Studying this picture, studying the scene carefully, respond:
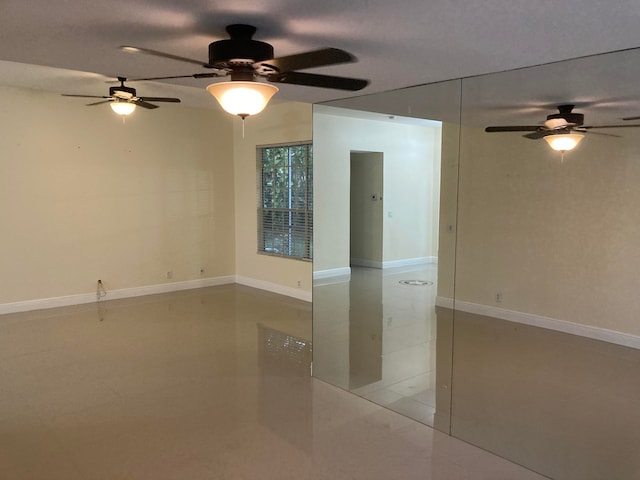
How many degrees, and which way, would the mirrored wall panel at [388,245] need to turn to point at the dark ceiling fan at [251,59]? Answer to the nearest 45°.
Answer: approximately 45° to its left

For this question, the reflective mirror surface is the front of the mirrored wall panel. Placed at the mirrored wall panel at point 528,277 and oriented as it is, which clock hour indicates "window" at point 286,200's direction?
The window is roughly at 3 o'clock from the mirrored wall panel.

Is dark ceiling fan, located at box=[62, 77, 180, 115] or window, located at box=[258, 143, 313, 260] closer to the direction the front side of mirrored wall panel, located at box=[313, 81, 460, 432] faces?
the dark ceiling fan

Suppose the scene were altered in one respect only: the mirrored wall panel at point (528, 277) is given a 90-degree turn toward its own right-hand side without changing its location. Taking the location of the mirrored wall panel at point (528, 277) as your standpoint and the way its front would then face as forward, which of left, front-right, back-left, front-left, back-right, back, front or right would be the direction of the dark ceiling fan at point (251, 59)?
left

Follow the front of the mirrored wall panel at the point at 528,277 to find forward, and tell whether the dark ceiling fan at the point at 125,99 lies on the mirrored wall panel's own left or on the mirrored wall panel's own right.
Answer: on the mirrored wall panel's own right

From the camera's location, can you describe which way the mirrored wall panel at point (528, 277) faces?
facing the viewer and to the left of the viewer

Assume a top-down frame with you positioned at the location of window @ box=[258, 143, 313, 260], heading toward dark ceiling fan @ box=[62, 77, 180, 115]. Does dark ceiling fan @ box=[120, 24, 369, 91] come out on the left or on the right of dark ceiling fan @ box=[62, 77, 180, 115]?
left

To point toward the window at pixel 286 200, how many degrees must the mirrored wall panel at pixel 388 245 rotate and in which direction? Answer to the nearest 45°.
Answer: approximately 90° to its right

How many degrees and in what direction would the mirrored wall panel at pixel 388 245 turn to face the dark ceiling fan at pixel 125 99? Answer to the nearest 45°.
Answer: approximately 45° to its right

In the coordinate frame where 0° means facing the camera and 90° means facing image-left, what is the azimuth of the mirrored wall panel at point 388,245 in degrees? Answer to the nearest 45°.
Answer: approximately 45°
